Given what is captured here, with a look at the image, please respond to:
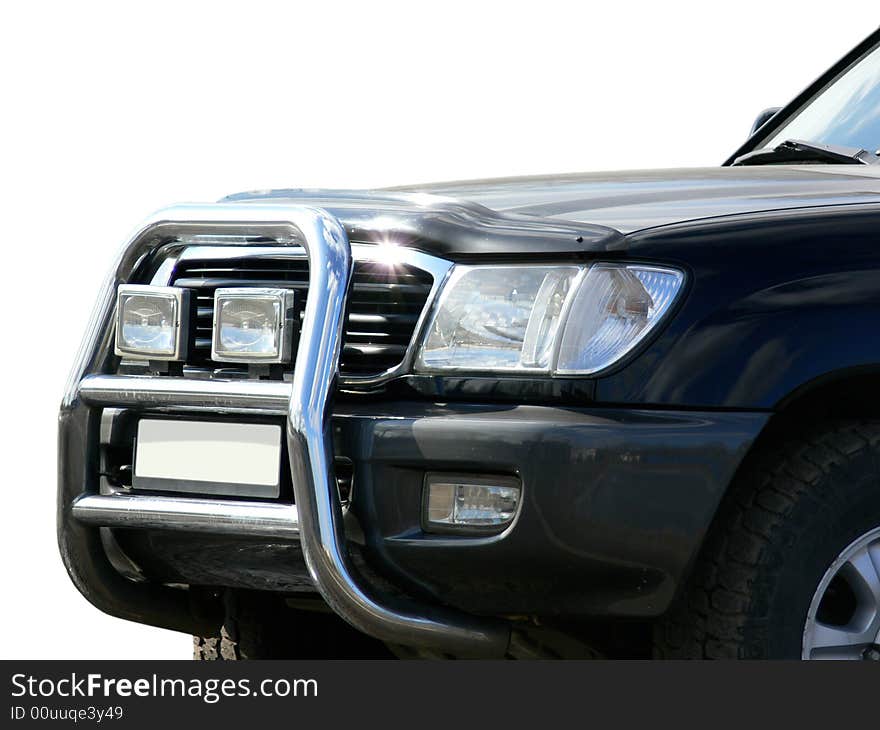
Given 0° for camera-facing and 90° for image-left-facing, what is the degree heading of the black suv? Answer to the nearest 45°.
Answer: approximately 45°
